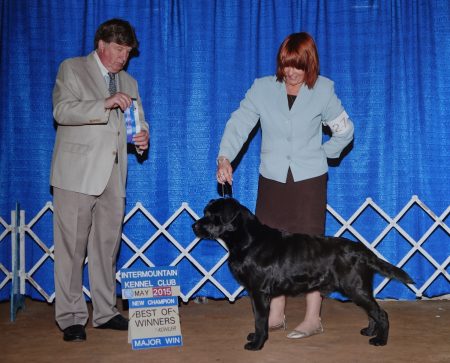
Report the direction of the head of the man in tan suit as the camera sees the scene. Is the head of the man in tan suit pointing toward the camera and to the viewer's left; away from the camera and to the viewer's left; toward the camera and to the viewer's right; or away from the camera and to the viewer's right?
toward the camera and to the viewer's right

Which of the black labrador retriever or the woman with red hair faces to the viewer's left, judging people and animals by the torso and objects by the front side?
the black labrador retriever

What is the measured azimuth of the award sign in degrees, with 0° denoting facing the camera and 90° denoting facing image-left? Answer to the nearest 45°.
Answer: approximately 0°

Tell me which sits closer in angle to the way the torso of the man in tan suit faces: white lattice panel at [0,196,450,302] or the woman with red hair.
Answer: the woman with red hair

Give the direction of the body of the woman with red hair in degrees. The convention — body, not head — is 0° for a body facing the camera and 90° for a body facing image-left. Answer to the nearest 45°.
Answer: approximately 0°

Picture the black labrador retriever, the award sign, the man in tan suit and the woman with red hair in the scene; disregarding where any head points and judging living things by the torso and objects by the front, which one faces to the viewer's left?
the black labrador retriever

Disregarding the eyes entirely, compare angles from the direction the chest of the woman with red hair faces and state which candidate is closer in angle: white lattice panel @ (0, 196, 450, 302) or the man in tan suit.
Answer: the man in tan suit

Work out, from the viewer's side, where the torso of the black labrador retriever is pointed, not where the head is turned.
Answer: to the viewer's left
